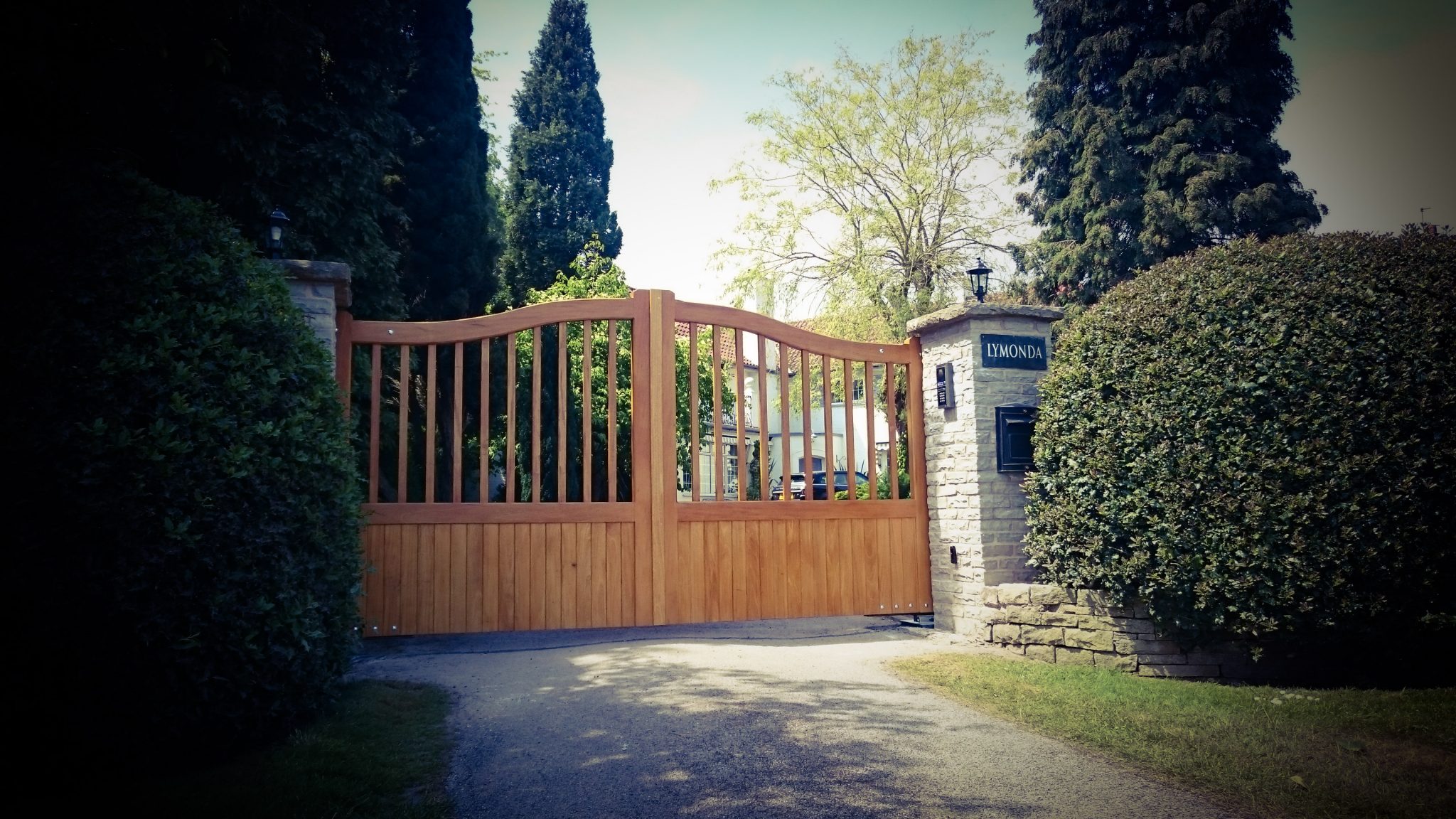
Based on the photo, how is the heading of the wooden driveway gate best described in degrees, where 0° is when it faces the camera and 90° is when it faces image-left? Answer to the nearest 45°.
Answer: approximately 0°

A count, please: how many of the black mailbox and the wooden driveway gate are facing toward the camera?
2

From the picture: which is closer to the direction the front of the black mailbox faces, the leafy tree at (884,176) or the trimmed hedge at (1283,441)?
the trimmed hedge

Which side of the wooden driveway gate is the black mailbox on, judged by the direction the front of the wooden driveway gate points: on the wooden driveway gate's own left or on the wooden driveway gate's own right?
on the wooden driveway gate's own left

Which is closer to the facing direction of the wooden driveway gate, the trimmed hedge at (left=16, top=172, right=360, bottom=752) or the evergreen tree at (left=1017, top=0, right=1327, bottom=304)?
the trimmed hedge

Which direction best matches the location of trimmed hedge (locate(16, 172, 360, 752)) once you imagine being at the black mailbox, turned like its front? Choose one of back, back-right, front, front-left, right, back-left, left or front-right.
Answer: front-right

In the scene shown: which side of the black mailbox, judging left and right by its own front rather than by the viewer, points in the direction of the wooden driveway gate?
right

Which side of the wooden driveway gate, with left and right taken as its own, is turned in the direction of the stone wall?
left

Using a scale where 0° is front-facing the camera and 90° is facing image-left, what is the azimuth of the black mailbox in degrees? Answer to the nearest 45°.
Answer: approximately 0°

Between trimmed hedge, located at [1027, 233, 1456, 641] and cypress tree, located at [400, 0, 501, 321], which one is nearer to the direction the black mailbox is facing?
the trimmed hedge

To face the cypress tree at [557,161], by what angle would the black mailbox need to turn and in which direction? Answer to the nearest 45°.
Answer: approximately 135° to its right
